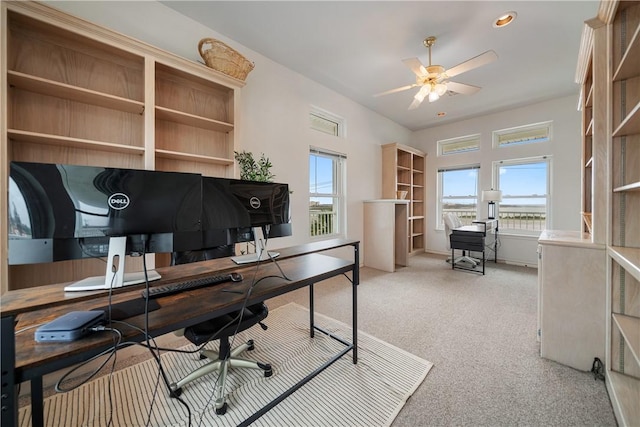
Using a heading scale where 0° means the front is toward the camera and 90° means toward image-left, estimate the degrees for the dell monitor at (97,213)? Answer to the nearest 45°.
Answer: approximately 135°

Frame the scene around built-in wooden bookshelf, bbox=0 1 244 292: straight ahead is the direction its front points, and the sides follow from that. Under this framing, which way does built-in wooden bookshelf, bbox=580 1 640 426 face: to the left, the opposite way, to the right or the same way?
the opposite way

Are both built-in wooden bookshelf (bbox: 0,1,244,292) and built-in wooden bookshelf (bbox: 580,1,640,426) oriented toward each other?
yes

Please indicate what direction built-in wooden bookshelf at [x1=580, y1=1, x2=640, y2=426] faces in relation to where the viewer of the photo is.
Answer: facing the viewer and to the left of the viewer

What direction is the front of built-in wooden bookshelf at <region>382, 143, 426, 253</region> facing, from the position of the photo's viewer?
facing the viewer and to the right of the viewer

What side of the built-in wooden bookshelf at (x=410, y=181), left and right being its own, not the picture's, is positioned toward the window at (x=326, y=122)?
right

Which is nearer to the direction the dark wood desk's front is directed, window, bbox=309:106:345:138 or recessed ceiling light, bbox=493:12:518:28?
the window
